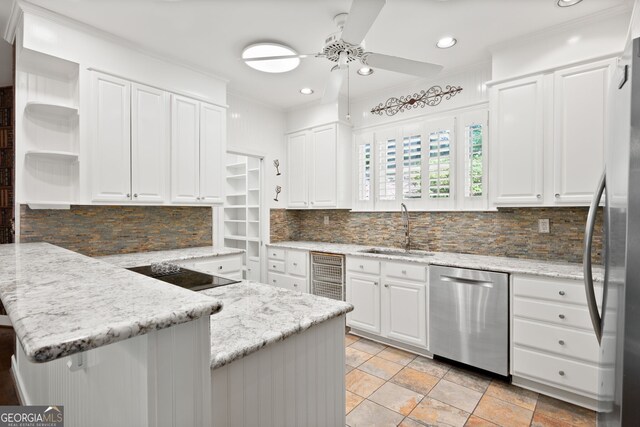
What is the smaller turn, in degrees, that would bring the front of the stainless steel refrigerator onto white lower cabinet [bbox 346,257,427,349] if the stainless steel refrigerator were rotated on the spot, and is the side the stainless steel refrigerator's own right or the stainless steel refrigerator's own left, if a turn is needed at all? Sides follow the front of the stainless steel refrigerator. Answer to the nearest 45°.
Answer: approximately 45° to the stainless steel refrigerator's own right

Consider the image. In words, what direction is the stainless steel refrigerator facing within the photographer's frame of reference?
facing to the left of the viewer

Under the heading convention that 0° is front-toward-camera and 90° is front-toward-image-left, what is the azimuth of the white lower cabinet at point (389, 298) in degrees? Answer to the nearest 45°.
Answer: approximately 45°

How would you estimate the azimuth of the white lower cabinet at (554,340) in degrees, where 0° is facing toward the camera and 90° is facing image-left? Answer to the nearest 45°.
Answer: approximately 45°

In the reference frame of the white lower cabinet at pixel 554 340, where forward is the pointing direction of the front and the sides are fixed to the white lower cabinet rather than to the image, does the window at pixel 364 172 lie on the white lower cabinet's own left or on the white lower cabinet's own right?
on the white lower cabinet's own right

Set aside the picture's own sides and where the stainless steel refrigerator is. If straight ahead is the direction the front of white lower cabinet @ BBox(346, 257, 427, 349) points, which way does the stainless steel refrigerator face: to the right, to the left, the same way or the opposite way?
to the right

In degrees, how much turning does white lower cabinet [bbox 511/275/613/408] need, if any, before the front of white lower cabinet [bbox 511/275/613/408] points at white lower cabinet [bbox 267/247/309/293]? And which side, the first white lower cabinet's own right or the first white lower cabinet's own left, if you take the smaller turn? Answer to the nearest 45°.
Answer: approximately 45° to the first white lower cabinet's own right
